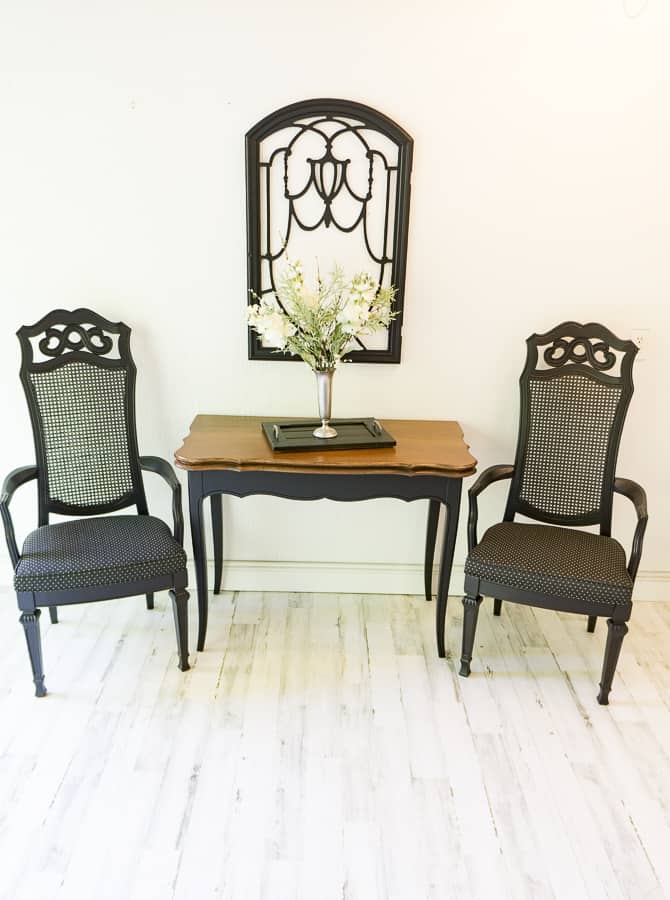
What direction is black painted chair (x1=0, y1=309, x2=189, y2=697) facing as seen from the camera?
toward the camera

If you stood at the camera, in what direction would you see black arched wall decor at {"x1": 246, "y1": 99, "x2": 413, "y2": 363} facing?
facing the viewer

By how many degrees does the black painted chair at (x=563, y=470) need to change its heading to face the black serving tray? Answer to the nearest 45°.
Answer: approximately 45° to its right

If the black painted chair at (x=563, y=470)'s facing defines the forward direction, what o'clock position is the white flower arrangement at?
The white flower arrangement is roughly at 2 o'clock from the black painted chair.

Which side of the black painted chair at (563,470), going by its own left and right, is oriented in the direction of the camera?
front
